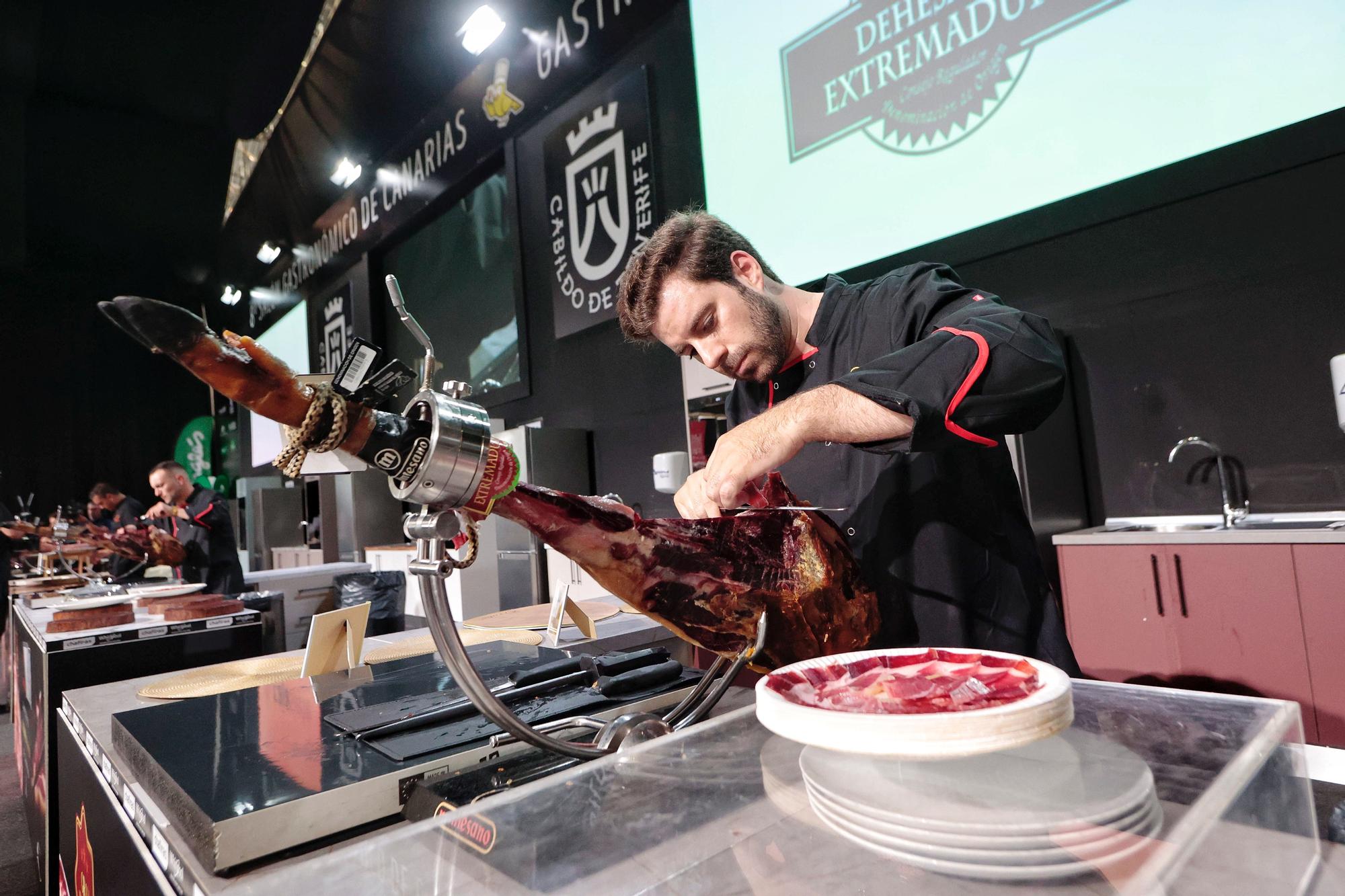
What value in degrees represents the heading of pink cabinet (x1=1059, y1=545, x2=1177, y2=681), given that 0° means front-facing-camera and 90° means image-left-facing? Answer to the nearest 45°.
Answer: approximately 0°

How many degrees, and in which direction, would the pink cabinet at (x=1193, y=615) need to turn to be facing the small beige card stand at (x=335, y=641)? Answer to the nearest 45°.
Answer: approximately 45° to its right

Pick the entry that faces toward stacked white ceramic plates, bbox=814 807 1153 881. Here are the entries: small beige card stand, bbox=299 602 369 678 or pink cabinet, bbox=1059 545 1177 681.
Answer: the pink cabinet

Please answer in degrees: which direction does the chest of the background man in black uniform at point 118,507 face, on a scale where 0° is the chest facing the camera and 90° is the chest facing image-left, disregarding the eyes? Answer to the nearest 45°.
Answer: approximately 45°

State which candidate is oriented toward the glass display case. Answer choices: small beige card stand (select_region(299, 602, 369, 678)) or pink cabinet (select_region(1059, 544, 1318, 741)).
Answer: the pink cabinet

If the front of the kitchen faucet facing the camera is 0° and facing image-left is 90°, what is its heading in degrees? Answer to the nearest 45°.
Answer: approximately 45°

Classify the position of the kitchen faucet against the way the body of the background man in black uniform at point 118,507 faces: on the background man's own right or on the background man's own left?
on the background man's own left

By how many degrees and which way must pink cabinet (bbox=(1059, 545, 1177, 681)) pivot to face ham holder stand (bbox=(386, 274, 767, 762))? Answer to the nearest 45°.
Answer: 0° — it already faces it

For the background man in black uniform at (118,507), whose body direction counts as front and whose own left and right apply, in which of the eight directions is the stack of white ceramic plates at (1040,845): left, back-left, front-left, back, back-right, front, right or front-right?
front-left

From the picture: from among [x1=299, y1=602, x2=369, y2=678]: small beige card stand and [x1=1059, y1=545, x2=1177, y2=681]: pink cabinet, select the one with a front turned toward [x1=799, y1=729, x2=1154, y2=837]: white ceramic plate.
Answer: the pink cabinet
